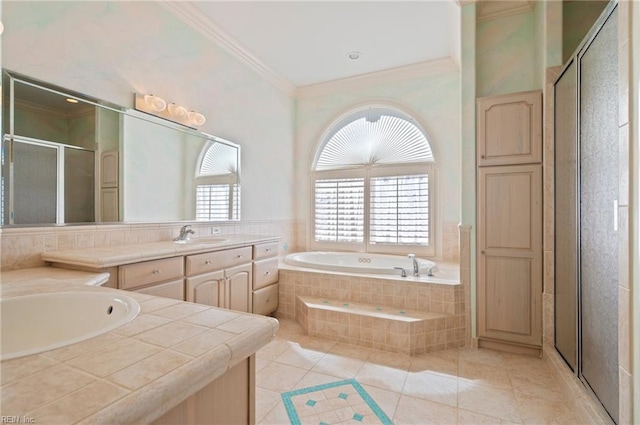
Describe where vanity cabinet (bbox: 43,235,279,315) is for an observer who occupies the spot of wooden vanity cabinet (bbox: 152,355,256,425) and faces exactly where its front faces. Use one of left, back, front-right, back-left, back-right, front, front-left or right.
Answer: back-left

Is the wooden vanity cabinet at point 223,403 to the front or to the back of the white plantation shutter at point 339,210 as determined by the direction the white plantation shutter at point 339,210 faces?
to the front

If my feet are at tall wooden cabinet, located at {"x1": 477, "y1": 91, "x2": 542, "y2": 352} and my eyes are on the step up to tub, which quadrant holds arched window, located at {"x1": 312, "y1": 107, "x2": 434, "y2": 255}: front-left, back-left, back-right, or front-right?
front-right

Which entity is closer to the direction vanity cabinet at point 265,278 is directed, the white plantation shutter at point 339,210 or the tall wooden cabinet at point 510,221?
the tall wooden cabinet

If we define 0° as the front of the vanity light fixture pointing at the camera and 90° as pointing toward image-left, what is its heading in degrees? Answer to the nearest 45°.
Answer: approximately 315°

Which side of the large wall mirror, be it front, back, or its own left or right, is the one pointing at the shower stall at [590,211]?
front

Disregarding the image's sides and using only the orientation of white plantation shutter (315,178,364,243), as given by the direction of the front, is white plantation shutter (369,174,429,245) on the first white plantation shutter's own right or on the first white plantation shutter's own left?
on the first white plantation shutter's own left

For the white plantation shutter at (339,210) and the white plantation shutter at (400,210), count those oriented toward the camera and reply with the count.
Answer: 2

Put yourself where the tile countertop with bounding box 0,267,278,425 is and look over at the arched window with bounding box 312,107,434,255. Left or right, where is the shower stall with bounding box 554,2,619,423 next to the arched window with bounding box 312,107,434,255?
right

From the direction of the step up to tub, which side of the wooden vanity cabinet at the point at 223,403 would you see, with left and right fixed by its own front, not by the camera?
left

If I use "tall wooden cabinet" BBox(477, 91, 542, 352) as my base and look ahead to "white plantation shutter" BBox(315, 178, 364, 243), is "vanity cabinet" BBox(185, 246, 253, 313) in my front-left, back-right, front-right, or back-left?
front-left

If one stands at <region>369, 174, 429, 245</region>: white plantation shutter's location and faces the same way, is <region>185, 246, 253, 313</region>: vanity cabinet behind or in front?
in front

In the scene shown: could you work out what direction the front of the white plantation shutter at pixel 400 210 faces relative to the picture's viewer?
facing the viewer

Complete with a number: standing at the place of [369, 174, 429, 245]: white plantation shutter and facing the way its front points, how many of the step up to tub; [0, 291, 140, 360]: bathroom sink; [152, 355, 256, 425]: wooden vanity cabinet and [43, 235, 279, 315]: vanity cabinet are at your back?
0

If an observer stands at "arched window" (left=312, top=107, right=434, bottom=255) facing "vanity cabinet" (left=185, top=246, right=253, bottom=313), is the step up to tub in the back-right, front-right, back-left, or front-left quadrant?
front-left

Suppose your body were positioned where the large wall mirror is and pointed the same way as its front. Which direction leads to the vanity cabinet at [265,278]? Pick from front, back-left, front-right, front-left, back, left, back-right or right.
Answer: front-left

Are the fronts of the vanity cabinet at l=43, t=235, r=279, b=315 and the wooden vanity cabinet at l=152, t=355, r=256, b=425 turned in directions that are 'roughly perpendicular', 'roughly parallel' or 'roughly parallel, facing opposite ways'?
roughly parallel

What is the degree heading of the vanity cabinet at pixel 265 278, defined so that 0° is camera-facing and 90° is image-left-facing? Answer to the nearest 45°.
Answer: approximately 315°
